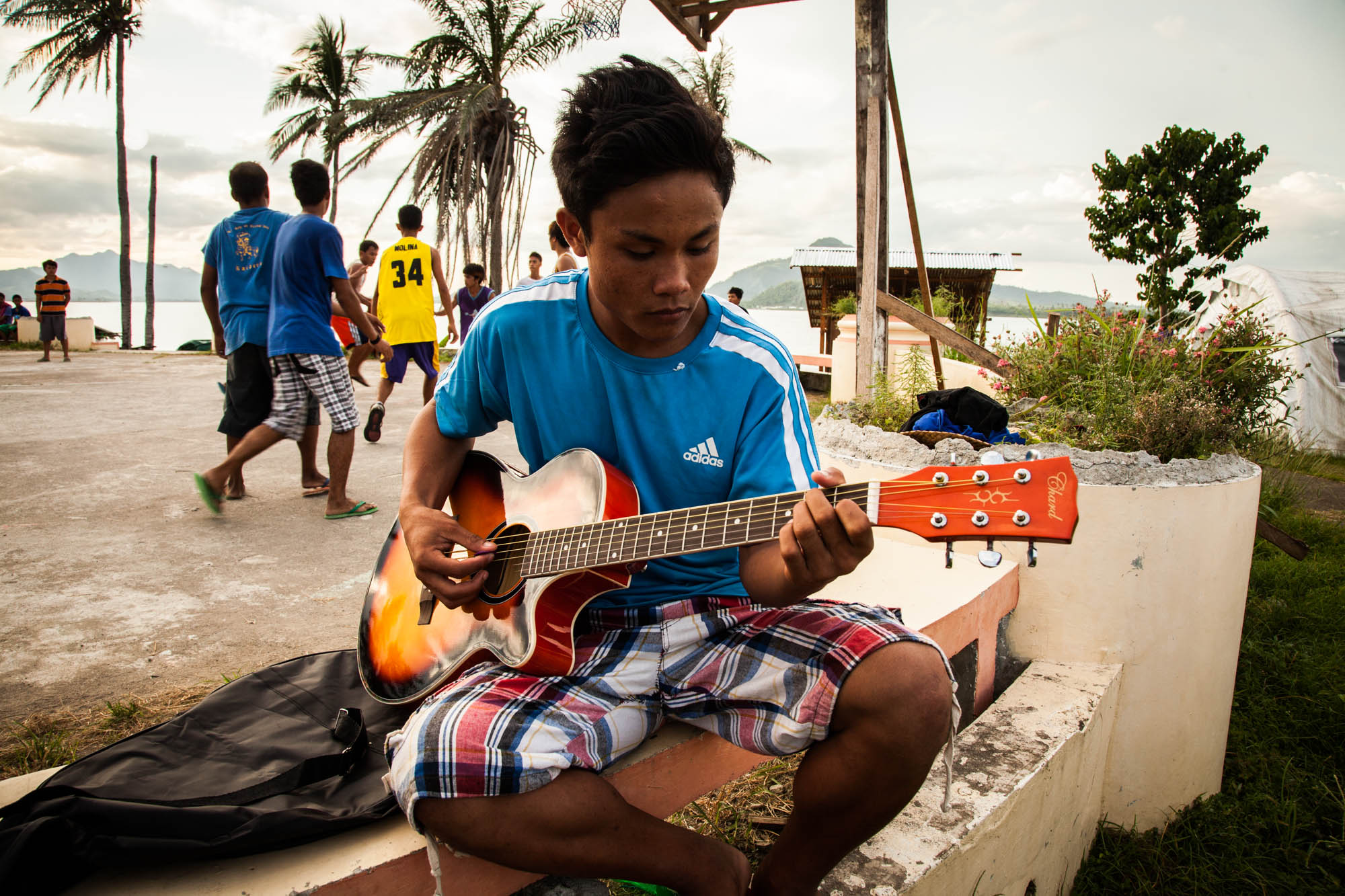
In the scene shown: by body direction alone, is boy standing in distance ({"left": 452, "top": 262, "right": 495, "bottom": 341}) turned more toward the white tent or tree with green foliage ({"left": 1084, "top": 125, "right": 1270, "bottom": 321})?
the white tent

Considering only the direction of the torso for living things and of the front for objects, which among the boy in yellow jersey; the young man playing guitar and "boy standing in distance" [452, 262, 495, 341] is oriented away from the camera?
the boy in yellow jersey

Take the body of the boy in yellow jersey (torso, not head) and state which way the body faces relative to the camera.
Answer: away from the camera

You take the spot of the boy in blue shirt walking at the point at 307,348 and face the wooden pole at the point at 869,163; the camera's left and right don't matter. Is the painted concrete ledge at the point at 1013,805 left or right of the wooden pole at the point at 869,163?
right

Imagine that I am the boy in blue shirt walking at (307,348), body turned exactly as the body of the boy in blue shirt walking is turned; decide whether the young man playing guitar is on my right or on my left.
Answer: on my right

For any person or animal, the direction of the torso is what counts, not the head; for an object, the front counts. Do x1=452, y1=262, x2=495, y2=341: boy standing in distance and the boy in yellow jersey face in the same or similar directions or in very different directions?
very different directions

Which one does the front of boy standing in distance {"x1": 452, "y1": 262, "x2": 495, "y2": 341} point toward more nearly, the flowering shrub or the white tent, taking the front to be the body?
the flowering shrub

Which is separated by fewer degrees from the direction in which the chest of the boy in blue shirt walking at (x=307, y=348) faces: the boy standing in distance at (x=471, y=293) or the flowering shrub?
the boy standing in distance
